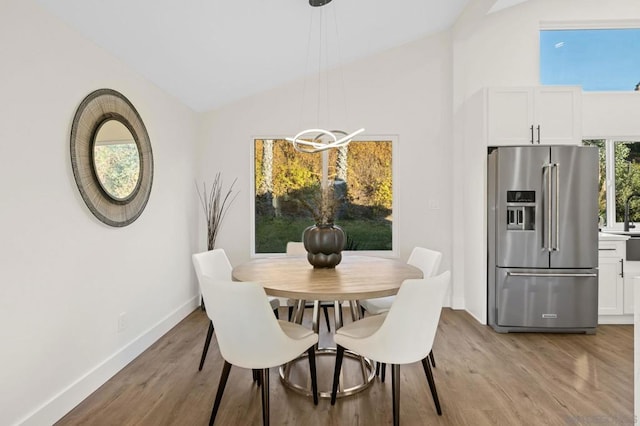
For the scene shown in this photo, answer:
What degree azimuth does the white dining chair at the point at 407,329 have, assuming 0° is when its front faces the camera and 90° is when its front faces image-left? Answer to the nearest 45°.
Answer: approximately 135°

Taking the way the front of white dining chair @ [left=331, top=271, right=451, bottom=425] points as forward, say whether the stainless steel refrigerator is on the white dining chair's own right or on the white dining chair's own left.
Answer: on the white dining chair's own right

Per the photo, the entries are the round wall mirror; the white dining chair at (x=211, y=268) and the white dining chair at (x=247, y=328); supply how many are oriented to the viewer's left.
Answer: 0

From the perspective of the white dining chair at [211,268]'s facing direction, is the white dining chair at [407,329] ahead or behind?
ahead

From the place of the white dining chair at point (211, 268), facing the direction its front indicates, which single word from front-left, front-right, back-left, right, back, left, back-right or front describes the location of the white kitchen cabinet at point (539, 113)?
front-left

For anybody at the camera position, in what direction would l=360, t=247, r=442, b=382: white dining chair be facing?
facing the viewer and to the left of the viewer

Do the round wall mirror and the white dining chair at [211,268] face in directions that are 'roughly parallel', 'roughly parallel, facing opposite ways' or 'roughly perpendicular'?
roughly parallel

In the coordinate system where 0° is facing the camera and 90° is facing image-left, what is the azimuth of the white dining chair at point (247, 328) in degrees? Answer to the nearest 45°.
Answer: approximately 225°

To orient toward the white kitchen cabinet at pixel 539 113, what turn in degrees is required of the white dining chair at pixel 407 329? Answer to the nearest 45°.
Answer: approximately 90° to its right

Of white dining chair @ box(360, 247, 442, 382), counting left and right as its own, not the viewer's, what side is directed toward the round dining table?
front

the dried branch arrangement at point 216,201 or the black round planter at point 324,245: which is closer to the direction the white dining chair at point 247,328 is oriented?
the black round planter

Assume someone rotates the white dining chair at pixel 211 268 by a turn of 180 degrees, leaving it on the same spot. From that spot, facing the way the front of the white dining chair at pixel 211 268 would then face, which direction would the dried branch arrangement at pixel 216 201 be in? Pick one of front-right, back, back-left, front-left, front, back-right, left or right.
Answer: front-right

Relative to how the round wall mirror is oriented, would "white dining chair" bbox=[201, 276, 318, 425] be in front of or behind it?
in front

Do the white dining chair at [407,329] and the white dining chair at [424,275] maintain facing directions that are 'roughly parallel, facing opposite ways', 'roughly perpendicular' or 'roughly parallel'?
roughly perpendicular

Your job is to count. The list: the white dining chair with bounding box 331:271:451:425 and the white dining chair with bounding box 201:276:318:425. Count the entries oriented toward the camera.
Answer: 0

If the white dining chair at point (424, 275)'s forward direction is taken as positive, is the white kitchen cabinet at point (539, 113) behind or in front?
behind

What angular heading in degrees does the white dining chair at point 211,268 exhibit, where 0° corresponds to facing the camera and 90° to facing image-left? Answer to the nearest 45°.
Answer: approximately 315°
